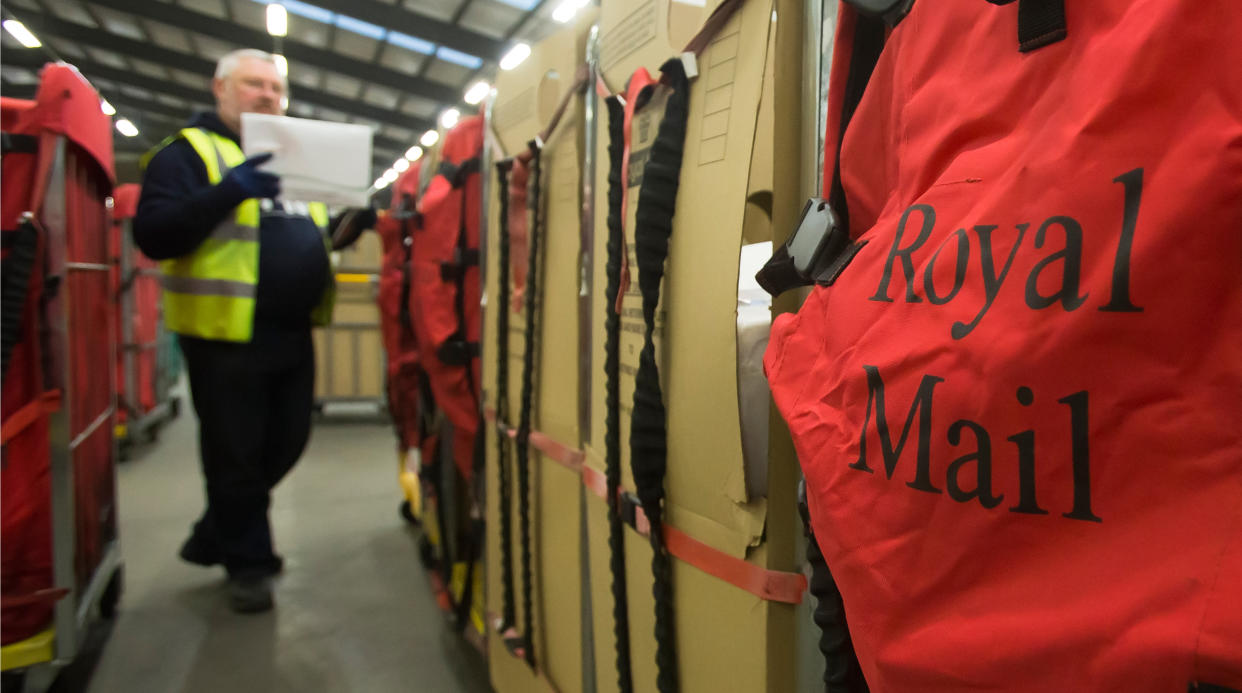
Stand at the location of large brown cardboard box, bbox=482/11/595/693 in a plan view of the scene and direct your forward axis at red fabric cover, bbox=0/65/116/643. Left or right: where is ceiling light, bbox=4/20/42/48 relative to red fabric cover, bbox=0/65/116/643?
right

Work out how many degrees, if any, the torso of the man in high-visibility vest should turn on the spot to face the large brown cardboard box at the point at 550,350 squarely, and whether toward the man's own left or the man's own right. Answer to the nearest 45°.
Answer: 0° — they already face it

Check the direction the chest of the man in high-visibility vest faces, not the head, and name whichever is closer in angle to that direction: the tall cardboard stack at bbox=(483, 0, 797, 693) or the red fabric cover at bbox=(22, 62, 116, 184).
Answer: the tall cardboard stack

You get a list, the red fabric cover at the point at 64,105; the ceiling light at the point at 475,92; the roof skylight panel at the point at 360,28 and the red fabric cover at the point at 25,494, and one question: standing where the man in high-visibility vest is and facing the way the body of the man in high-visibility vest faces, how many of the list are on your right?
2

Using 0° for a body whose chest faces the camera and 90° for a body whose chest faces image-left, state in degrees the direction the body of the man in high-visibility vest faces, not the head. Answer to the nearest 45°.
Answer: approximately 315°

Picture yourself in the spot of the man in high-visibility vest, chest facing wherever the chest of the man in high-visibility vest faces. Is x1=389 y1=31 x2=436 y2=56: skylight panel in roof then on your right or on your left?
on your left

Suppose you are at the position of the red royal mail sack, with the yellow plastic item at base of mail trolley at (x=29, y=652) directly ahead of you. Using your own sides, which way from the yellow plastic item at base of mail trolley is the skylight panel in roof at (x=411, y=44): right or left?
right
